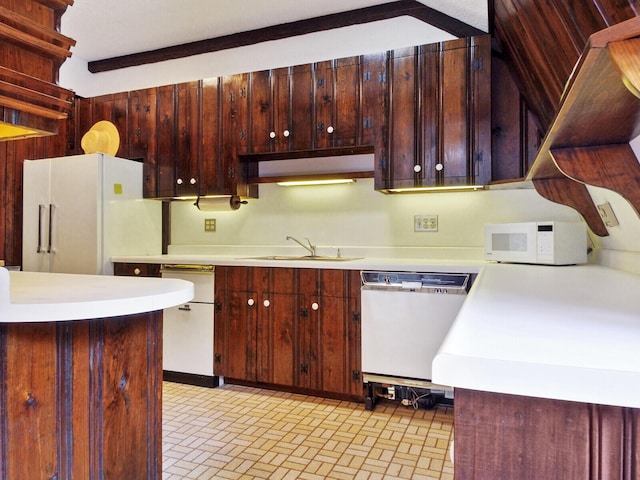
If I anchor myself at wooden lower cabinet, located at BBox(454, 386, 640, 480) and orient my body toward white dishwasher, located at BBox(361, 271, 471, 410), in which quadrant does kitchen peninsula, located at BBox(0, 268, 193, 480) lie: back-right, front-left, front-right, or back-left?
front-left

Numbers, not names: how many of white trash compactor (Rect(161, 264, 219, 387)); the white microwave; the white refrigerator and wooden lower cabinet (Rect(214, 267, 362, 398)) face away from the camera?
0

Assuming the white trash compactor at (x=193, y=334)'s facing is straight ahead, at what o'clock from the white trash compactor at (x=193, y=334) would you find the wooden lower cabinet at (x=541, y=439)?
The wooden lower cabinet is roughly at 10 o'clock from the white trash compactor.

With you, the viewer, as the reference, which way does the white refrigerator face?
facing the viewer and to the left of the viewer

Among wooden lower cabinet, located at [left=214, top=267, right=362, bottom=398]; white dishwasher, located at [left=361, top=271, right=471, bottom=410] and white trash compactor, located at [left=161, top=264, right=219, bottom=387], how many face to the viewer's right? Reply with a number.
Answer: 0

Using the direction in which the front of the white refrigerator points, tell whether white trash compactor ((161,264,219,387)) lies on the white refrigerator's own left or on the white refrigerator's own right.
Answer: on the white refrigerator's own left

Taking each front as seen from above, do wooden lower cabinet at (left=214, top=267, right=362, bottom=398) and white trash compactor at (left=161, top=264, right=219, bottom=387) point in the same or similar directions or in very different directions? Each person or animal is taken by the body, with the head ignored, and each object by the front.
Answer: same or similar directions

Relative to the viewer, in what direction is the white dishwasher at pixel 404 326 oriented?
toward the camera

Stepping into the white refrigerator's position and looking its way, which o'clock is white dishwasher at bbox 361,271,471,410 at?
The white dishwasher is roughly at 9 o'clock from the white refrigerator.

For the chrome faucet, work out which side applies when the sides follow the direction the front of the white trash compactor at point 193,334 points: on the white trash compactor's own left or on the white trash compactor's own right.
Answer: on the white trash compactor's own left

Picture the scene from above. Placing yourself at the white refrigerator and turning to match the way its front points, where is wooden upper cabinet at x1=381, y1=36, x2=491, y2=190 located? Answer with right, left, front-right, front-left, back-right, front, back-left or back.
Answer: left

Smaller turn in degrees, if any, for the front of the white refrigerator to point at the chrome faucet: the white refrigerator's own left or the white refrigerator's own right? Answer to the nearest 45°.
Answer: approximately 90° to the white refrigerator's own left

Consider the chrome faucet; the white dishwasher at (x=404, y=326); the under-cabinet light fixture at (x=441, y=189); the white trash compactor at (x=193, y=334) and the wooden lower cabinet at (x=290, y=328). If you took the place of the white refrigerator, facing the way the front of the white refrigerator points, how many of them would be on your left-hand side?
5

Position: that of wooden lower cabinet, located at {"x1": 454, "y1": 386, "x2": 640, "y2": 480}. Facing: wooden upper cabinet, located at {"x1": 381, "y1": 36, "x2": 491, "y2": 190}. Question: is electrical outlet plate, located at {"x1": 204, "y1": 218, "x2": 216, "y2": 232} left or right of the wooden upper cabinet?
left

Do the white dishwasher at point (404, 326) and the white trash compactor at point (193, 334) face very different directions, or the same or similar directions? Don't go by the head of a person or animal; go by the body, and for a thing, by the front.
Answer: same or similar directions

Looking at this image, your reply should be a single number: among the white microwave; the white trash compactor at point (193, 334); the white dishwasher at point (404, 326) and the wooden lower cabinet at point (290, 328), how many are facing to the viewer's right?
0

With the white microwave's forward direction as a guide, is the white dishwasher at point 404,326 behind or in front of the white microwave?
in front

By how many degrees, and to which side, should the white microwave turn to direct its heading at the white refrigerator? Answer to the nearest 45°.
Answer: approximately 45° to its right
